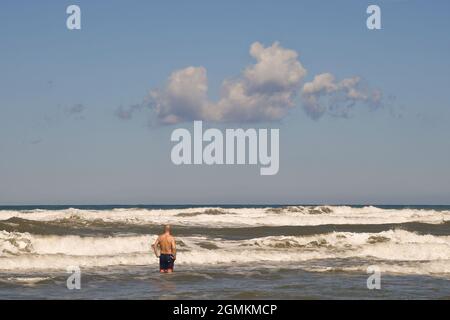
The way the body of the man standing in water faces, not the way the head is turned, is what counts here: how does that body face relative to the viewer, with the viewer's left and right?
facing away from the viewer

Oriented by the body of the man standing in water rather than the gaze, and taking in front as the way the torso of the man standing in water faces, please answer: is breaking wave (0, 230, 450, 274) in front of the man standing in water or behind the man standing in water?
in front
